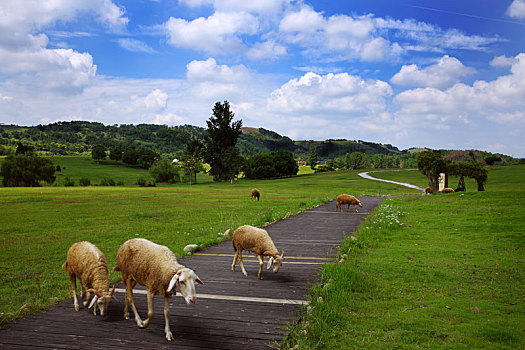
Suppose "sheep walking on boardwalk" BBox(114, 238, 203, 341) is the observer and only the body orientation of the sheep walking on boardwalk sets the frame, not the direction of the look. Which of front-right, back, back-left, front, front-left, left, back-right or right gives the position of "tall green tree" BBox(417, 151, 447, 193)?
left

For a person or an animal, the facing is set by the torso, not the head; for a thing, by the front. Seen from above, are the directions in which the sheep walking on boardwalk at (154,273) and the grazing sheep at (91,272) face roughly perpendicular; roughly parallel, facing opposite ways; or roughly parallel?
roughly parallel

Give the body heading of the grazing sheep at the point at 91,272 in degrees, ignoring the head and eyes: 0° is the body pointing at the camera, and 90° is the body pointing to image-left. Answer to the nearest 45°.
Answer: approximately 315°

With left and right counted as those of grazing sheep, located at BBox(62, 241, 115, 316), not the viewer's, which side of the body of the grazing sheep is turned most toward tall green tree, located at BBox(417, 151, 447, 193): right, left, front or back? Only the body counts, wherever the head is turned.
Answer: left

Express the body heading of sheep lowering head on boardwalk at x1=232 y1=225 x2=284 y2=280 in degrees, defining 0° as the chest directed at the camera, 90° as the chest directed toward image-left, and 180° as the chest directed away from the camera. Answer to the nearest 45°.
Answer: approximately 315°

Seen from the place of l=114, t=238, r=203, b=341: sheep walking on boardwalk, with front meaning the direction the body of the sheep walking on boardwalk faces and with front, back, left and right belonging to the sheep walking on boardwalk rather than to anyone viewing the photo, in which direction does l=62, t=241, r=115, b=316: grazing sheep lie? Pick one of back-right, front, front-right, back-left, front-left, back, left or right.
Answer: back

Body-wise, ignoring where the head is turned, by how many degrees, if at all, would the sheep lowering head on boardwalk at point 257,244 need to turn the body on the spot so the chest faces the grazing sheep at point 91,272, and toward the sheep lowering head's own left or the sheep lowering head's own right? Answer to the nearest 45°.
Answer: approximately 90° to the sheep lowering head's own right

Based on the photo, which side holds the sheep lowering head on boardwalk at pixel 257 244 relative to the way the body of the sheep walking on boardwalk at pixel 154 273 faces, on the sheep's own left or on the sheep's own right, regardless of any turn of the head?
on the sheep's own left

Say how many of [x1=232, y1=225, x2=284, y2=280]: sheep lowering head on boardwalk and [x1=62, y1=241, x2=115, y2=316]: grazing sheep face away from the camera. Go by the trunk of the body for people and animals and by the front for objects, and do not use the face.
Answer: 0

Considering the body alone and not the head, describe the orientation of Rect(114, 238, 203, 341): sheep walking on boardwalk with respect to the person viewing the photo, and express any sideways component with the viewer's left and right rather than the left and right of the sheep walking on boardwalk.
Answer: facing the viewer and to the right of the viewer

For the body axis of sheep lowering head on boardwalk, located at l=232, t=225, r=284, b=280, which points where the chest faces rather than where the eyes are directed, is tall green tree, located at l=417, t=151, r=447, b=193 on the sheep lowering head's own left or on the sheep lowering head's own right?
on the sheep lowering head's own left

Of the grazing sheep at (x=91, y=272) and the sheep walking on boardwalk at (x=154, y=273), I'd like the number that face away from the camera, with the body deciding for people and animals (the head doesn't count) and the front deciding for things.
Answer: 0
